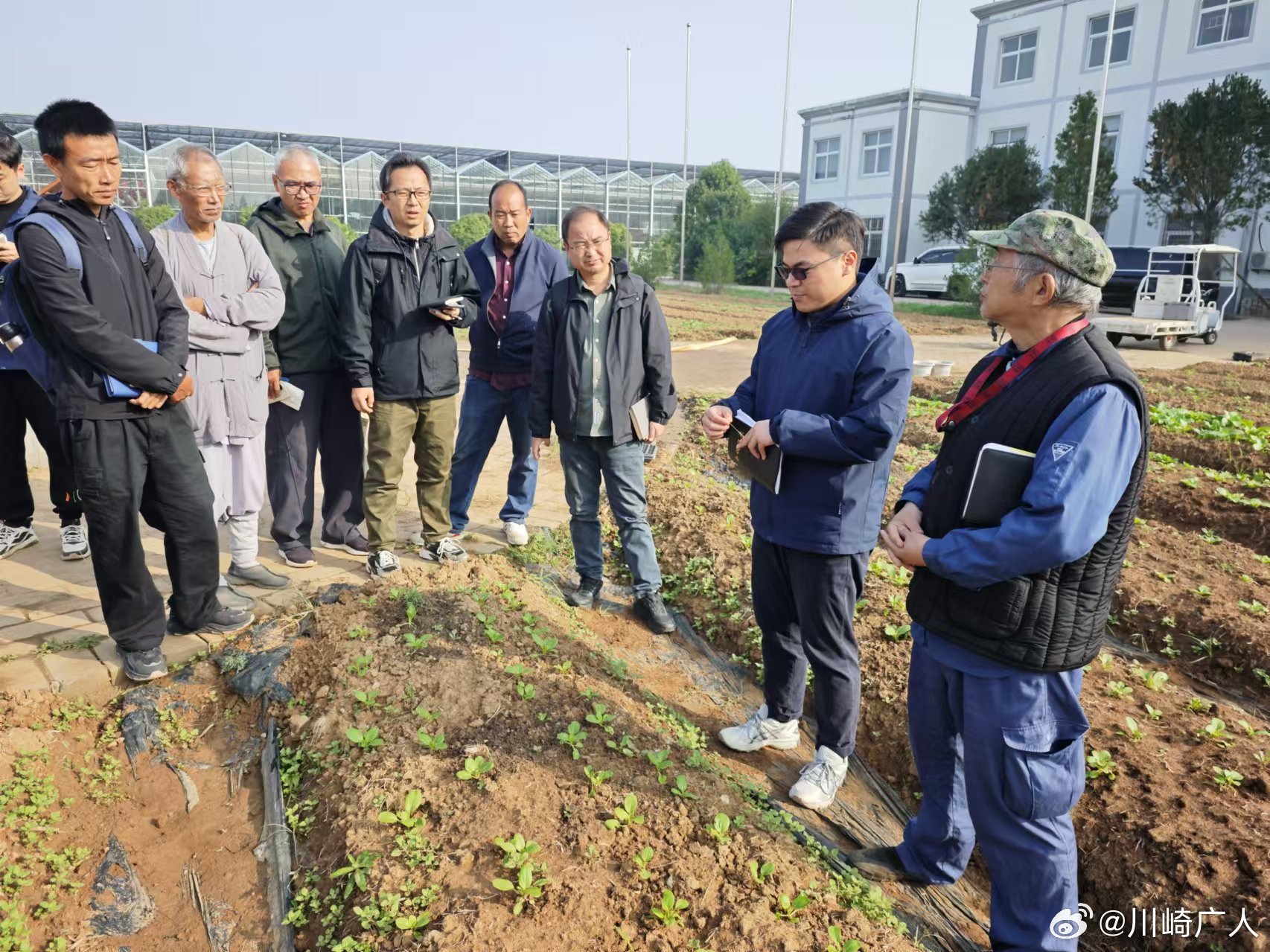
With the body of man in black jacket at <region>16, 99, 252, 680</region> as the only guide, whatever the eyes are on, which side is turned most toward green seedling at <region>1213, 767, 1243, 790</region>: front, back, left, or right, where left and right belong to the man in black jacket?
front

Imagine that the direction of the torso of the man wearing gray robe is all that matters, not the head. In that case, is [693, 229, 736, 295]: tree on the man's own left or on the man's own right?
on the man's own left

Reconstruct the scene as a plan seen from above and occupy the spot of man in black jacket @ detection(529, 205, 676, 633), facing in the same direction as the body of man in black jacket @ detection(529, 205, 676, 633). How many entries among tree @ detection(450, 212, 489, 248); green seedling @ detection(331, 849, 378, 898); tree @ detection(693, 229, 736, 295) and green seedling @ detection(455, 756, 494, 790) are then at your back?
2

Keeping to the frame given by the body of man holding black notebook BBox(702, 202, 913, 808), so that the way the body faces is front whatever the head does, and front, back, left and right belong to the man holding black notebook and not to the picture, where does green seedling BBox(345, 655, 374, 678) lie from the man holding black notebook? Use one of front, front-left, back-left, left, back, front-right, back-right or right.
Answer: front-right

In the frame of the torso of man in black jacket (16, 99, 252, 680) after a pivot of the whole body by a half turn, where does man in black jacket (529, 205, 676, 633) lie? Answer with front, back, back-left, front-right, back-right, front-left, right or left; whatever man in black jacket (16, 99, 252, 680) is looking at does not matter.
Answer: back-right

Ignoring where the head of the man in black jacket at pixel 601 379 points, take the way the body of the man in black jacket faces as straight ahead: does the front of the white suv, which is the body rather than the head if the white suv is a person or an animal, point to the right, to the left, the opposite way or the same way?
to the right

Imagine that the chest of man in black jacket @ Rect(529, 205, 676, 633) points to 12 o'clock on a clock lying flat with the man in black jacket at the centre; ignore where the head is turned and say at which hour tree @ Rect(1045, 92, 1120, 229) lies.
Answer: The tree is roughly at 7 o'clock from the man in black jacket.

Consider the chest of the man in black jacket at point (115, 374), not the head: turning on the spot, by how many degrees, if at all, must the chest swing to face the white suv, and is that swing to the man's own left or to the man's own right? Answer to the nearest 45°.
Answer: approximately 90° to the man's own left

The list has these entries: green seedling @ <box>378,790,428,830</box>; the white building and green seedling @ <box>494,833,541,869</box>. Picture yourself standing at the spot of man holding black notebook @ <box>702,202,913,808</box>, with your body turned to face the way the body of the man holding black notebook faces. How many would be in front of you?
2

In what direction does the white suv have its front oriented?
to the viewer's left
